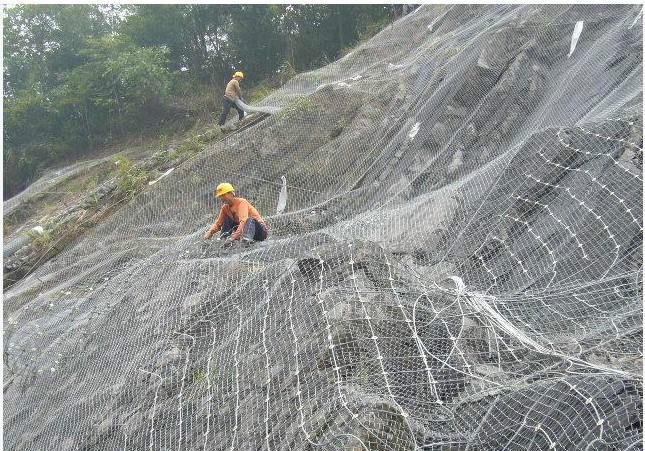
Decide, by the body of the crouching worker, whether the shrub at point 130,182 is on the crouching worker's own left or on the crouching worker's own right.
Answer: on the crouching worker's own right

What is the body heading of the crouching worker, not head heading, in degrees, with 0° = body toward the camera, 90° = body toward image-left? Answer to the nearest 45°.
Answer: approximately 45°
